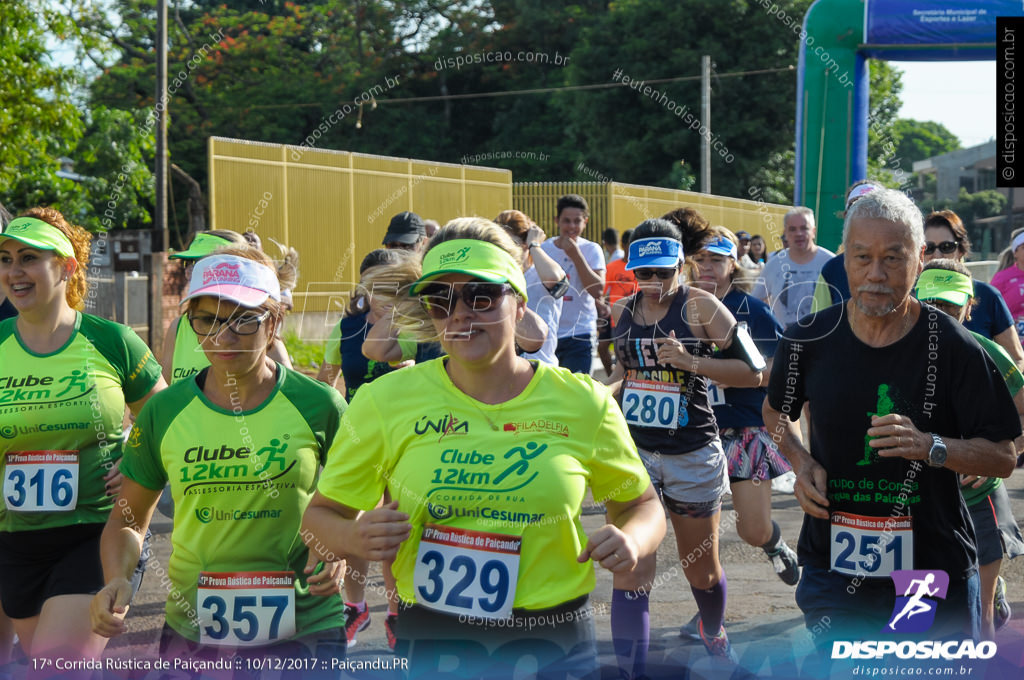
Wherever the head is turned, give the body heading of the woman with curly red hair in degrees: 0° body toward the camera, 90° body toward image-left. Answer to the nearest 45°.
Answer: approximately 45°

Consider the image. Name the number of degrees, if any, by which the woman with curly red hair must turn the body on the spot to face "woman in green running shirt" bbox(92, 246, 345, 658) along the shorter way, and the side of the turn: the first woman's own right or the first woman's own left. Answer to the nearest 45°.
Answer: approximately 90° to the first woman's own left

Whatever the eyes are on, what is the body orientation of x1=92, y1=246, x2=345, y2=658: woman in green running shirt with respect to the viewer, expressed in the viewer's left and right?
facing the viewer

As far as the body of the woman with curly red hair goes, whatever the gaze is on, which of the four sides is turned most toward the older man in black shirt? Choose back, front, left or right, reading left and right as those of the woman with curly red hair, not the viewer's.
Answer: left

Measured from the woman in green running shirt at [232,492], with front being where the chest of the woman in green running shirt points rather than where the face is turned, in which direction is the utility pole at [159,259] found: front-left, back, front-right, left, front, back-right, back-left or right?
back

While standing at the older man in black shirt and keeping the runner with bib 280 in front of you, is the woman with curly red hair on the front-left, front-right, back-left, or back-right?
front-left

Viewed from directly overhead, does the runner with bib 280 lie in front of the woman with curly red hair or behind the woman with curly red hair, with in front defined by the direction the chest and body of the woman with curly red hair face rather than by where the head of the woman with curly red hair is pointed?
behind

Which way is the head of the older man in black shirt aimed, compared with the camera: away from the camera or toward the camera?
toward the camera

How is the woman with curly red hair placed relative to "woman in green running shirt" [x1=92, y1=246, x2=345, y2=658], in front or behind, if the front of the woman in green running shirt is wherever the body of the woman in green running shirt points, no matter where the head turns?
behind

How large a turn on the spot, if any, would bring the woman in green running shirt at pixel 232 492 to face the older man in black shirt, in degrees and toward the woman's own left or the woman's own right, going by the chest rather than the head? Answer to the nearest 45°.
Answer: approximately 90° to the woman's own left

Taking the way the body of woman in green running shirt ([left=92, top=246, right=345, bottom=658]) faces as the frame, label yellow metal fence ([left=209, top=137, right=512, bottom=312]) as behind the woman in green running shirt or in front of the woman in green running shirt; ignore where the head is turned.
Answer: behind

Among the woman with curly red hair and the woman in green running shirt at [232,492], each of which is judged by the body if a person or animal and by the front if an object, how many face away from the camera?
0

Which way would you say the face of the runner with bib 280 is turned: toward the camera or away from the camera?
toward the camera

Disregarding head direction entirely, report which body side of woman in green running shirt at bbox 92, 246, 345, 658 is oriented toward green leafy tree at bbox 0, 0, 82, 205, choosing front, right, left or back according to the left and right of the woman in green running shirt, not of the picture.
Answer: back

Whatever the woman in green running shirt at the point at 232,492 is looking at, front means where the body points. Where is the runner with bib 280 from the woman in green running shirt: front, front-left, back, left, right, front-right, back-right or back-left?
back-left

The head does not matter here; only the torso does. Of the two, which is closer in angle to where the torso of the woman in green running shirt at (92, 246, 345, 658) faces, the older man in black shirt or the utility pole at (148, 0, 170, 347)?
the older man in black shirt
